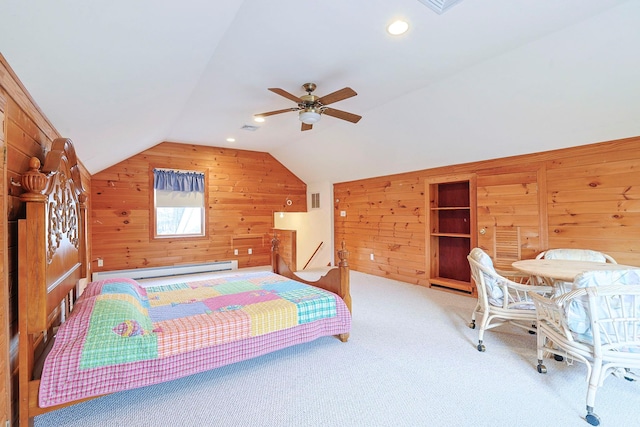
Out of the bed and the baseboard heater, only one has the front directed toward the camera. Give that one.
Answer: the baseboard heater

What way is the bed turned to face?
to the viewer's right

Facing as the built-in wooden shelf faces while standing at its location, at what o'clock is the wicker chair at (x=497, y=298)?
The wicker chair is roughly at 10 o'clock from the built-in wooden shelf.

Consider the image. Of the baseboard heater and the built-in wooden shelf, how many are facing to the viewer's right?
0

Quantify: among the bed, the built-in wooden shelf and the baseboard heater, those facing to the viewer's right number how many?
1

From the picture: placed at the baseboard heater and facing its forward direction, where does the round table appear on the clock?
The round table is roughly at 11 o'clock from the baseboard heater.

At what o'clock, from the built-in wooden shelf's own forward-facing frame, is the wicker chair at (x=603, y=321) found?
The wicker chair is roughly at 10 o'clock from the built-in wooden shelf.

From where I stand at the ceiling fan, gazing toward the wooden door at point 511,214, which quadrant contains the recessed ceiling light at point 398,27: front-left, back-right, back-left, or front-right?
front-right

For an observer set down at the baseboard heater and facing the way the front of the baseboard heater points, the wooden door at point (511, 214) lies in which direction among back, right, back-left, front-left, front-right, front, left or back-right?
front-left

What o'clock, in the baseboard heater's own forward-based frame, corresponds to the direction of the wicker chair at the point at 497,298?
The wicker chair is roughly at 11 o'clock from the baseboard heater.

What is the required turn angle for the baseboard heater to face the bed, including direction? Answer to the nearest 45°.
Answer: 0° — it already faces it

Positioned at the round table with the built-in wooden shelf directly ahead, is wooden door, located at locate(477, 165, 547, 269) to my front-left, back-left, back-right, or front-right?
front-right

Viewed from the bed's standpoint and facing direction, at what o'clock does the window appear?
The window is roughly at 9 o'clock from the bed.

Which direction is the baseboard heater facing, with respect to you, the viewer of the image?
facing the viewer

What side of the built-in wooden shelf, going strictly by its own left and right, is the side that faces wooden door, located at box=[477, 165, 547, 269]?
left

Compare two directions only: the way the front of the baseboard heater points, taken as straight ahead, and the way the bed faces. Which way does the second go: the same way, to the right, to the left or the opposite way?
to the left

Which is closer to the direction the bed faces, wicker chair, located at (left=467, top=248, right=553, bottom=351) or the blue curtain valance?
the wicker chair
